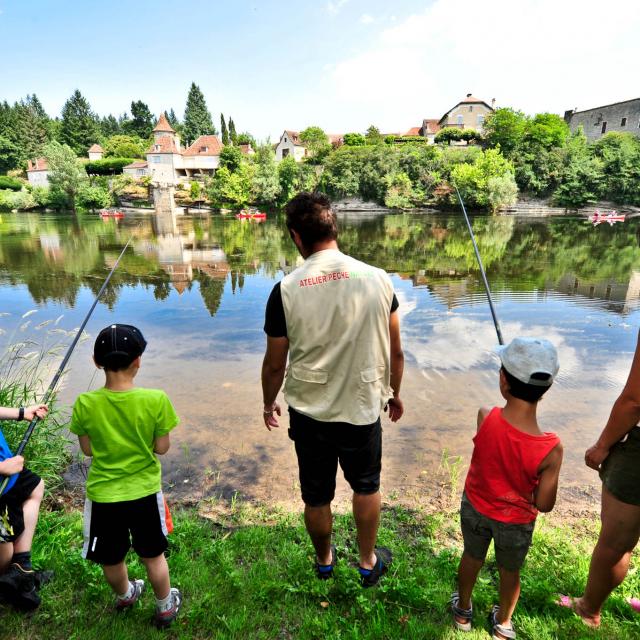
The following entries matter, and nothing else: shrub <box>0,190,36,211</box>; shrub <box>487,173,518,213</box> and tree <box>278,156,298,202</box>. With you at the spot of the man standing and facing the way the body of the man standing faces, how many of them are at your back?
0

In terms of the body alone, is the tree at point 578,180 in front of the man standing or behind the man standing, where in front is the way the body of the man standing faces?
in front

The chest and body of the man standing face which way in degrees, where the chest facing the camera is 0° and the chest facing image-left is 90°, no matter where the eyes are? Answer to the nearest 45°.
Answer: approximately 180°

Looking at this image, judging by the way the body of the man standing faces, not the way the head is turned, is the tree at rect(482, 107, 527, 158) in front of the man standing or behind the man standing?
in front

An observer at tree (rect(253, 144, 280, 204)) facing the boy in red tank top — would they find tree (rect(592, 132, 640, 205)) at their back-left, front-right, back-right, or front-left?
front-left

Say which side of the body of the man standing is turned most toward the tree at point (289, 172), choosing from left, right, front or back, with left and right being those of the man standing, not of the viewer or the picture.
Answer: front

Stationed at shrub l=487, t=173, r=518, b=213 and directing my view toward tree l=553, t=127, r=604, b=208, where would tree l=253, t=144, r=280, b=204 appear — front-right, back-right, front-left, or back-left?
back-left

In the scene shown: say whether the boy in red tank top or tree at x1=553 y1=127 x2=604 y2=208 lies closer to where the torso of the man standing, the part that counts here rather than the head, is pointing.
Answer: the tree

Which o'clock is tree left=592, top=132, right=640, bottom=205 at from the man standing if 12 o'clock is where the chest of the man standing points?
The tree is roughly at 1 o'clock from the man standing.

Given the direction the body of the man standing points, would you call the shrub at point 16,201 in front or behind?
in front

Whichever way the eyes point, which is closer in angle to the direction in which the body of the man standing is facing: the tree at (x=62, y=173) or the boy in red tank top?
the tree

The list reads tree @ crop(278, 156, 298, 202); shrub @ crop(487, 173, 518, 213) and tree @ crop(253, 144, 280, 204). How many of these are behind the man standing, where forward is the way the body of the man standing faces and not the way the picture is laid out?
0

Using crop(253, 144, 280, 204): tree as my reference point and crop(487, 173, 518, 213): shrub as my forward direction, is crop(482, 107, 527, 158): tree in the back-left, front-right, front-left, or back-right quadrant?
front-left

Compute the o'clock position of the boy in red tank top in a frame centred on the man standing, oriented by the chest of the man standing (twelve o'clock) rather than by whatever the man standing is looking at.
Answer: The boy in red tank top is roughly at 4 o'clock from the man standing.

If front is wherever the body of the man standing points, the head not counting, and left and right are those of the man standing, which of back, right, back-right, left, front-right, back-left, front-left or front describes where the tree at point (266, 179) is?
front

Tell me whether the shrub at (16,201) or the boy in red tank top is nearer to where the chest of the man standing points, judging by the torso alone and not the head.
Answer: the shrub
